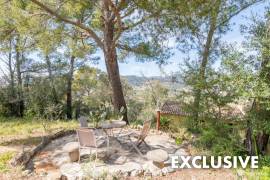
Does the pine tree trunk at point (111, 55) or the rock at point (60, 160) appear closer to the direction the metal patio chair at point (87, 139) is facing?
the pine tree trunk

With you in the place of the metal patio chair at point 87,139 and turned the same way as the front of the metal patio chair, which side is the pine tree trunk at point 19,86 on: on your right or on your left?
on your left

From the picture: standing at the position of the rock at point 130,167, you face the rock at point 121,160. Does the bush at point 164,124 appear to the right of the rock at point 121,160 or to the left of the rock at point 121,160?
right

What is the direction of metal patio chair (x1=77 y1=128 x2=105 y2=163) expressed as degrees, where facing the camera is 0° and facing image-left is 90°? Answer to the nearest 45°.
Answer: approximately 225°

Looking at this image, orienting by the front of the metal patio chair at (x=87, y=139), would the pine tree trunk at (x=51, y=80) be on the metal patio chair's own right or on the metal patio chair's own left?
on the metal patio chair's own left

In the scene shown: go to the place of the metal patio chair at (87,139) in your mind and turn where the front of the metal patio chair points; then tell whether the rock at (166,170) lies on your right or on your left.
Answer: on your right
